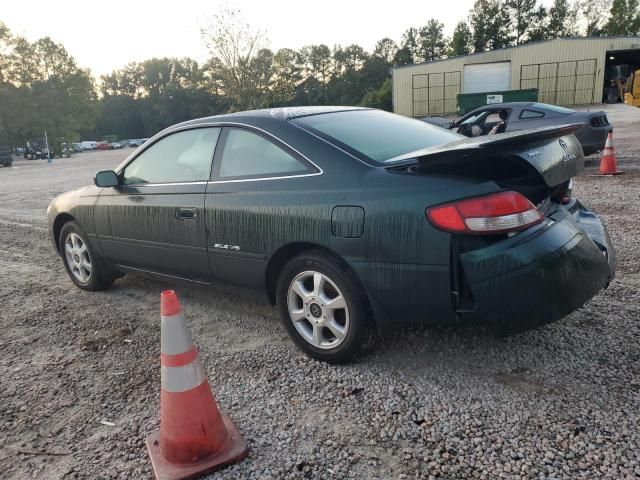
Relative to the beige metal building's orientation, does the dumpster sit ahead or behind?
ahead

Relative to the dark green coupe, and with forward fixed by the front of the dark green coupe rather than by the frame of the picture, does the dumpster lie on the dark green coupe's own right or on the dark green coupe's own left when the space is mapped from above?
on the dark green coupe's own right

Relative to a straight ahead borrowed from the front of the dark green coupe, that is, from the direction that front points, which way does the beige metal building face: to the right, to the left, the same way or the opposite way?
to the left

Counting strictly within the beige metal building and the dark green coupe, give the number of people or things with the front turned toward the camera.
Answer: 1

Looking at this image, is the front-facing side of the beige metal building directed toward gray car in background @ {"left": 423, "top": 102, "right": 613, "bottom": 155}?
yes

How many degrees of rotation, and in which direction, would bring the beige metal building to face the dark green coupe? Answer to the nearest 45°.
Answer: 0° — it already faces it

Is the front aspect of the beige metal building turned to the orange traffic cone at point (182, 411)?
yes

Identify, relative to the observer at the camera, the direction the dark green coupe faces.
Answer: facing away from the viewer and to the left of the viewer

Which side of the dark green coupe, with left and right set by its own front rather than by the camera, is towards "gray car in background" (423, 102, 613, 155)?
right

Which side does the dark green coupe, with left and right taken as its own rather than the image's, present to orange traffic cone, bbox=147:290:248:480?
left
